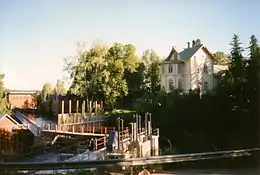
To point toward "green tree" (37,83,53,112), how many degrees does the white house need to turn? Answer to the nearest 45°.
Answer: approximately 45° to its right

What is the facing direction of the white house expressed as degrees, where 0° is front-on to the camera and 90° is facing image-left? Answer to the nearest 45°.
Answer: approximately 45°

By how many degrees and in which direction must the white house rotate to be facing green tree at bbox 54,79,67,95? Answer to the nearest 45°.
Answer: approximately 45° to its right
